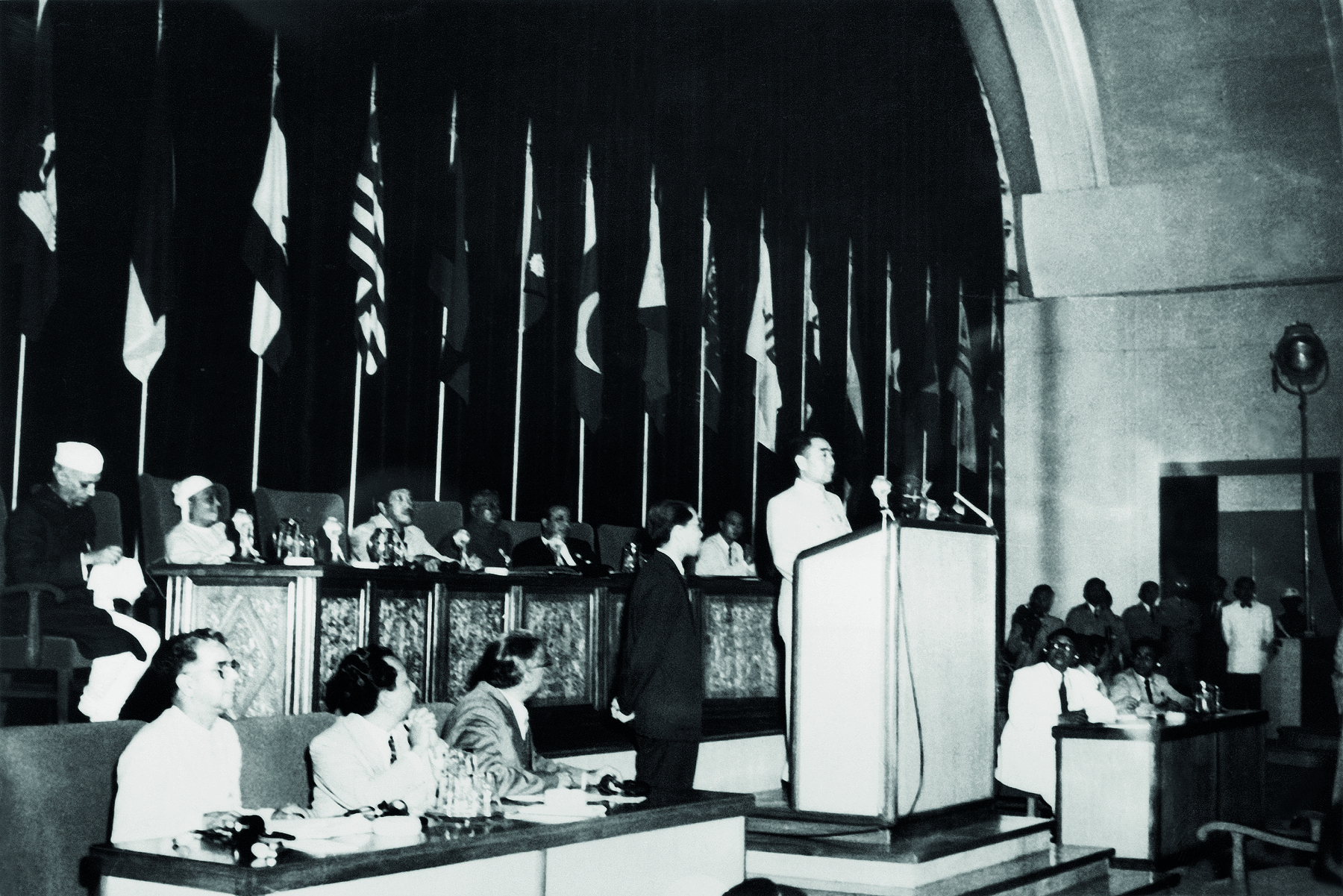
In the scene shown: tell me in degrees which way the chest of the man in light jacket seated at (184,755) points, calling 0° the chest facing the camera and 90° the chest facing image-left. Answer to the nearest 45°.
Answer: approximately 315°

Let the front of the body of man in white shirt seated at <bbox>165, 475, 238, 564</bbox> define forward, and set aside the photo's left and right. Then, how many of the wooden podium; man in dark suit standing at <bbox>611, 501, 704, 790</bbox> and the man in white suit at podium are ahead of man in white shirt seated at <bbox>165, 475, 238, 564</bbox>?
3

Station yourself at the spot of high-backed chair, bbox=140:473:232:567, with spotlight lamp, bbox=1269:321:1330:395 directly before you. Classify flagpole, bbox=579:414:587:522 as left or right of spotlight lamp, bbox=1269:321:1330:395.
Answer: left

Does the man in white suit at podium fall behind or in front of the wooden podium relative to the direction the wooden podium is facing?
behind

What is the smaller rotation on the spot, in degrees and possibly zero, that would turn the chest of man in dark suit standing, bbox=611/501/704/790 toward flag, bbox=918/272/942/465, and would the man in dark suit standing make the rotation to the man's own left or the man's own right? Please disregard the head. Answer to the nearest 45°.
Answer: approximately 90° to the man's own left

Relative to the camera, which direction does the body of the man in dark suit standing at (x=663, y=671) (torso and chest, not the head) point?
to the viewer's right

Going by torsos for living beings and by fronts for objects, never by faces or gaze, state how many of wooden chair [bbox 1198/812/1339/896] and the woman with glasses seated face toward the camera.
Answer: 0

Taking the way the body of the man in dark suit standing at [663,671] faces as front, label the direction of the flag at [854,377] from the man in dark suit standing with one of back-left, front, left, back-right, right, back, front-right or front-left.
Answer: left

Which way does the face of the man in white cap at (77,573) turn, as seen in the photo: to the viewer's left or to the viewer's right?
to the viewer's right

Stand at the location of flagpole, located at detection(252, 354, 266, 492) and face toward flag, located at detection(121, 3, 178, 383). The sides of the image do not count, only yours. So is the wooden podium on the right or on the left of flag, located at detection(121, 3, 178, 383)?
left

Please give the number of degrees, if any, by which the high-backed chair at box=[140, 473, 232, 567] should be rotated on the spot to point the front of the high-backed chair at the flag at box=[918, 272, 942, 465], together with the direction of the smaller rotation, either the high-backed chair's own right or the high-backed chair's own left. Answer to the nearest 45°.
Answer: approximately 90° to the high-backed chair's own left
